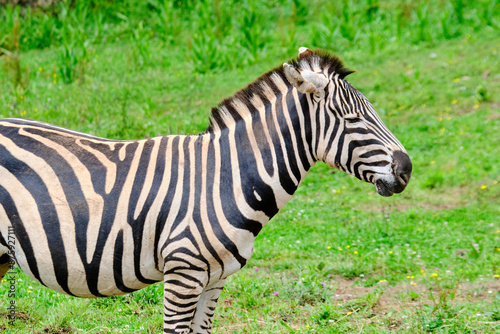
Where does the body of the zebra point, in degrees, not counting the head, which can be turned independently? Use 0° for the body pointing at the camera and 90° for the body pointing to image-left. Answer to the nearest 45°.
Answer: approximately 270°
